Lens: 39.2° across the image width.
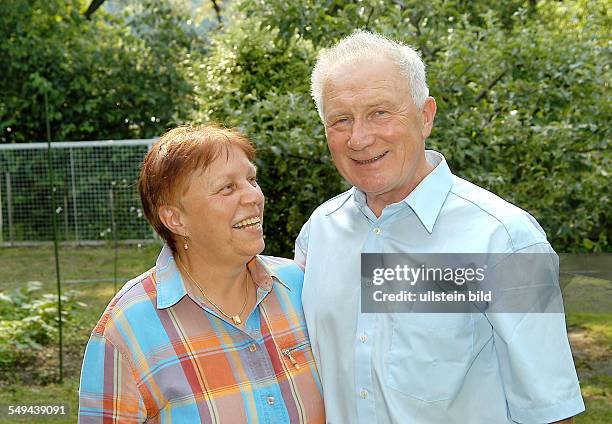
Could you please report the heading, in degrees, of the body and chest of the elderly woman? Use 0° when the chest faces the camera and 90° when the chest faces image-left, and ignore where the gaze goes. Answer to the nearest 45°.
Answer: approximately 315°

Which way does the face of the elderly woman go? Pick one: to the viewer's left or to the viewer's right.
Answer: to the viewer's right

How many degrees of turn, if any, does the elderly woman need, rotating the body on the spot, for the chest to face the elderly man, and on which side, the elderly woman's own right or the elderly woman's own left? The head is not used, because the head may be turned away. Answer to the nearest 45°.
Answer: approximately 45° to the elderly woman's own left

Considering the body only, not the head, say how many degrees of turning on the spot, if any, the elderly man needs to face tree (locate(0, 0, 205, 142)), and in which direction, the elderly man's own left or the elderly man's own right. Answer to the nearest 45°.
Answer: approximately 90° to the elderly man's own right

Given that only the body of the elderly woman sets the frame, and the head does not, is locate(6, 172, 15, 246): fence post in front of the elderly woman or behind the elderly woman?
behind

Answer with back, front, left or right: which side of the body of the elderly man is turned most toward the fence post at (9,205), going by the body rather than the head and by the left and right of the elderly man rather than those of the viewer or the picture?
right

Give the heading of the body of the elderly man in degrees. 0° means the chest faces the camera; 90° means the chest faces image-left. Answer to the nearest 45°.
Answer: approximately 45°
